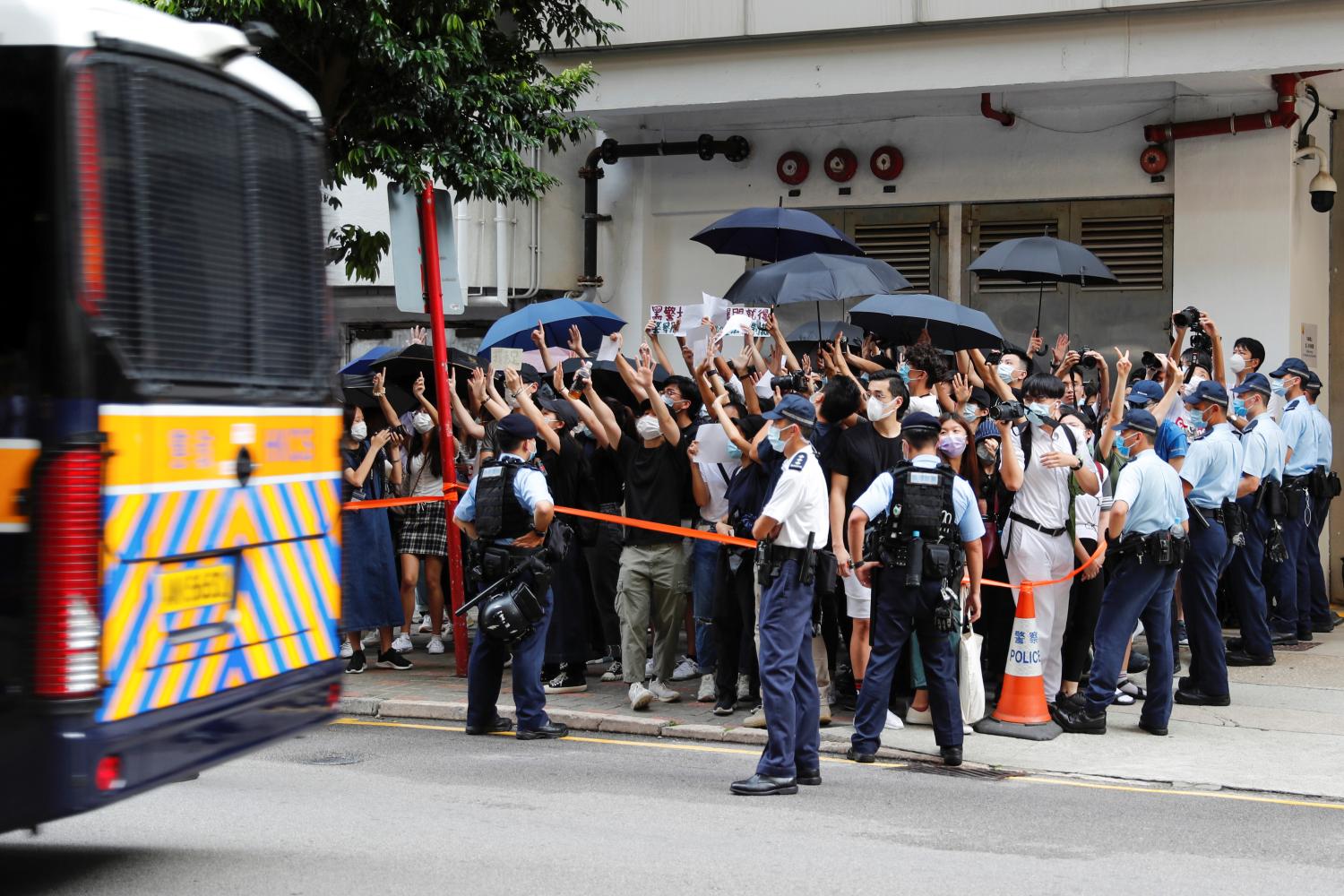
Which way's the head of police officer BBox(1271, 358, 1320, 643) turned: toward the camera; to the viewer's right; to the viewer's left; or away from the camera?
to the viewer's left

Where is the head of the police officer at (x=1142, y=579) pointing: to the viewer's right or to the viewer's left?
to the viewer's left

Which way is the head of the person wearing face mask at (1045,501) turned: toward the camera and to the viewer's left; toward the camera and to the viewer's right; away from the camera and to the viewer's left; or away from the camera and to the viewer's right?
toward the camera and to the viewer's left

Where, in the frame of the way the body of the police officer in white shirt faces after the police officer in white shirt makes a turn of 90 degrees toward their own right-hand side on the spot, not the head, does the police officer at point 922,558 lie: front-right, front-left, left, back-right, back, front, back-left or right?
front-right

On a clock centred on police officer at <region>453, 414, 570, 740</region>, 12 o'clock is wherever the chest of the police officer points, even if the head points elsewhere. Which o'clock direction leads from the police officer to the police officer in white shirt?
The police officer in white shirt is roughly at 3 o'clock from the police officer.

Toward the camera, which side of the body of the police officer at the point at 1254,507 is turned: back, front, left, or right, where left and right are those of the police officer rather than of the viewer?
left

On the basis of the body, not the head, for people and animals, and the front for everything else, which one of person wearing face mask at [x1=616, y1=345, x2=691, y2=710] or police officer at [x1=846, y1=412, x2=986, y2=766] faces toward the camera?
the person wearing face mask

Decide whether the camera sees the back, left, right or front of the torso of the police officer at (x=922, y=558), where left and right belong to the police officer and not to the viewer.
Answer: back

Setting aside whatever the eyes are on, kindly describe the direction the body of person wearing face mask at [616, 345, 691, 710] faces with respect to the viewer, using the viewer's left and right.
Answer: facing the viewer

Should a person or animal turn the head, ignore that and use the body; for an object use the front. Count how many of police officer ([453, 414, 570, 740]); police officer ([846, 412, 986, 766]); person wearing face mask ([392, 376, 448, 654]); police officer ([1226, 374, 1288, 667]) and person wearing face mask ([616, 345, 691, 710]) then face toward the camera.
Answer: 2

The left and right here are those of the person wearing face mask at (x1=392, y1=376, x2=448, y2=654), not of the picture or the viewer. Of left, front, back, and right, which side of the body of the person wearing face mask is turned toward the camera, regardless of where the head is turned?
front

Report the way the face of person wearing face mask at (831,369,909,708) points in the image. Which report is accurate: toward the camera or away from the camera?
toward the camera

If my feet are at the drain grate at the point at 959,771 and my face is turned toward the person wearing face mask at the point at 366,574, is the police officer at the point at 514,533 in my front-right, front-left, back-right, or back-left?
front-left
